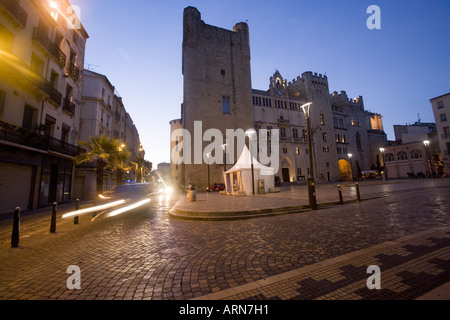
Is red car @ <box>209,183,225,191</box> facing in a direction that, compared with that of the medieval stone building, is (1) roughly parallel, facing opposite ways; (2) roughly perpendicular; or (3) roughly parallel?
roughly perpendicular

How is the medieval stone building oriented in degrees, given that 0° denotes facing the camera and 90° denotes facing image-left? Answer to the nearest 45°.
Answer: approximately 315°

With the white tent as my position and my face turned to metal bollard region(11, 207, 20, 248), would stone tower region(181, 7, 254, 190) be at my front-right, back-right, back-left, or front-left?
back-right

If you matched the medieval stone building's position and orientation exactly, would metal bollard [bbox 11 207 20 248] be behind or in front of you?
in front
